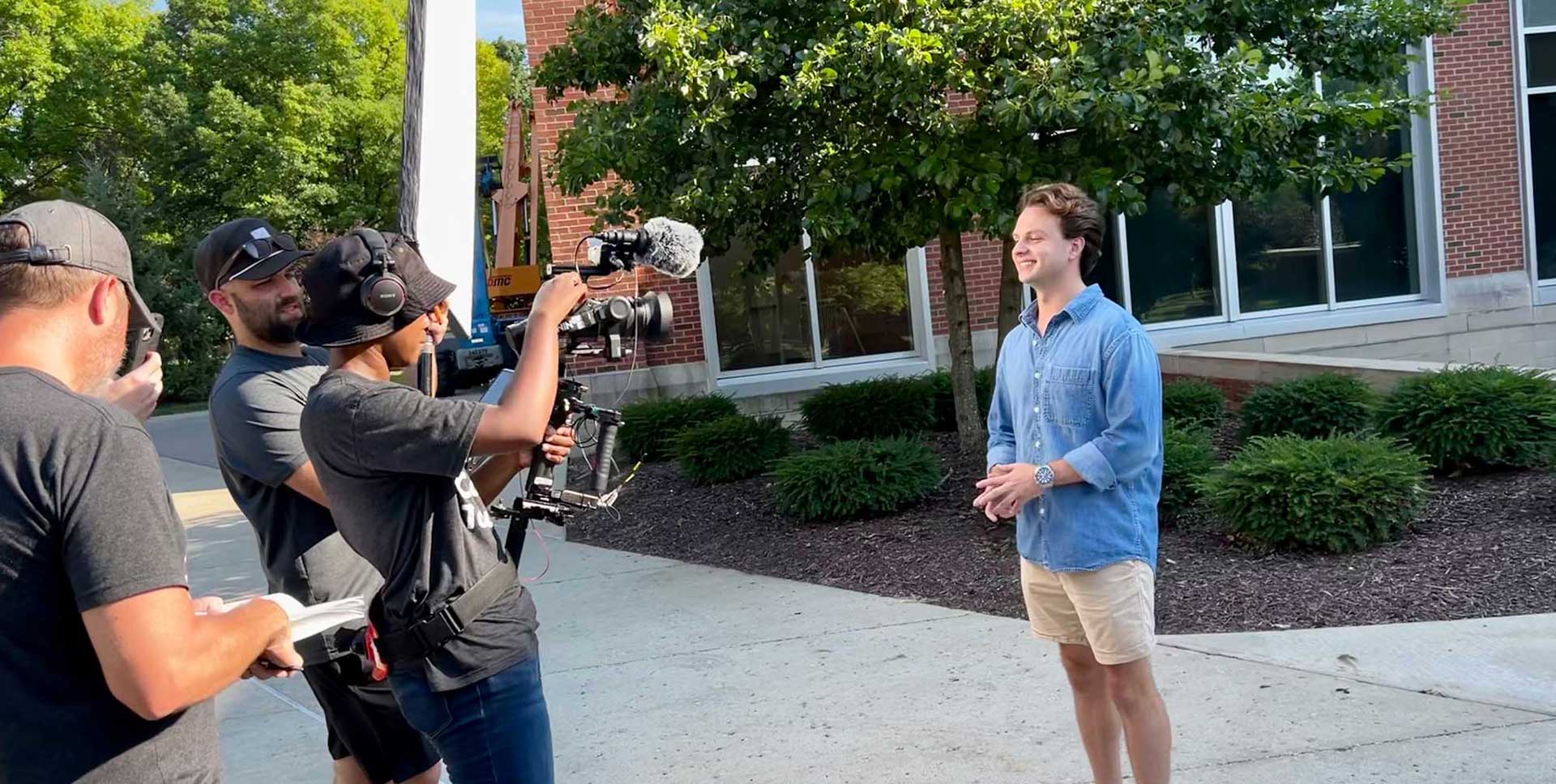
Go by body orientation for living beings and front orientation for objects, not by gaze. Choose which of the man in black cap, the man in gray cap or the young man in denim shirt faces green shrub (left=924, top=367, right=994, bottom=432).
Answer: the man in gray cap

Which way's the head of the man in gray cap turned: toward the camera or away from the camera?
away from the camera

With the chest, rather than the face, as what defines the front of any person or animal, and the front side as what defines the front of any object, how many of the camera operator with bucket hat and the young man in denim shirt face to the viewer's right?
1

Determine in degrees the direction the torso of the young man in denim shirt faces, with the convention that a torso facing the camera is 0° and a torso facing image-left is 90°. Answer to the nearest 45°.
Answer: approximately 45°

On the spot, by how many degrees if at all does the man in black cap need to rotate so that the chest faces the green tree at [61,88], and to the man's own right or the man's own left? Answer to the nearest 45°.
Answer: approximately 135° to the man's own left

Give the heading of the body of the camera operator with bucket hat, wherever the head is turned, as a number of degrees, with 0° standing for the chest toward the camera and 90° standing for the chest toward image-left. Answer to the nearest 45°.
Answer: approximately 270°

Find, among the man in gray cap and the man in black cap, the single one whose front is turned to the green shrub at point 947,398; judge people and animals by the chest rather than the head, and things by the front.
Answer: the man in gray cap

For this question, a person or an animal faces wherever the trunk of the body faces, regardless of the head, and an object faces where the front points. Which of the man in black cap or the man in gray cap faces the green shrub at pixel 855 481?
the man in gray cap

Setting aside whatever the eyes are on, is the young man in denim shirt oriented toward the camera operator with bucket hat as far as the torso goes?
yes

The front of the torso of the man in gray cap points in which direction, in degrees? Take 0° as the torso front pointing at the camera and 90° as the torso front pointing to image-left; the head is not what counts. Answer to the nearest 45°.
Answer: approximately 225°

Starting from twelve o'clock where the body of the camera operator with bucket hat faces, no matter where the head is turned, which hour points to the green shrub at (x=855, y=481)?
The green shrub is roughly at 10 o'clock from the camera operator with bucket hat.

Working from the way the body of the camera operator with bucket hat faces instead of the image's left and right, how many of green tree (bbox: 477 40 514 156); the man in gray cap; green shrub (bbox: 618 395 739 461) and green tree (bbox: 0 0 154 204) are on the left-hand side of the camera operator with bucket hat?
3

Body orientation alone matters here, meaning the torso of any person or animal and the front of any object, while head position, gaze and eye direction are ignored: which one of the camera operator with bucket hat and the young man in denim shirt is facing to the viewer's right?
the camera operator with bucket hat
